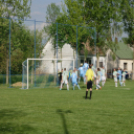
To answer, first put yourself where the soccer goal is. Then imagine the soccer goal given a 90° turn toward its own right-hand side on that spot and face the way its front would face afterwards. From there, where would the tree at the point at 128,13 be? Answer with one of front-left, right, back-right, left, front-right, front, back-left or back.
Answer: back

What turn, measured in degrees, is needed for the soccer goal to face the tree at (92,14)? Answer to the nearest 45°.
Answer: approximately 90° to its left
